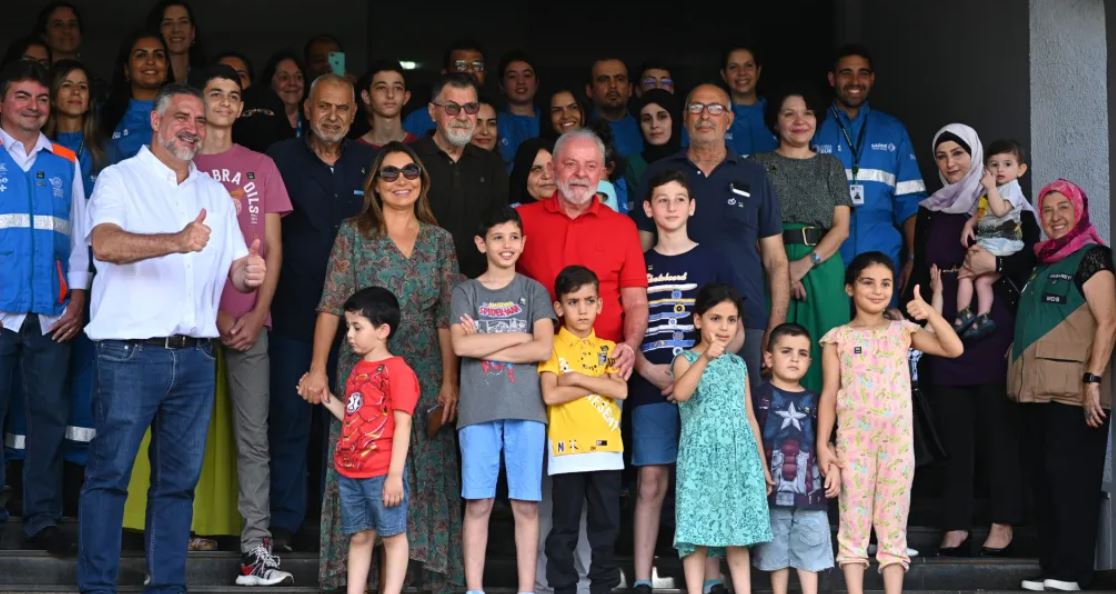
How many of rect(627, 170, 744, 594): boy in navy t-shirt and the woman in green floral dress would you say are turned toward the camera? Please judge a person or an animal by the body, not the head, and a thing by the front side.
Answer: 2

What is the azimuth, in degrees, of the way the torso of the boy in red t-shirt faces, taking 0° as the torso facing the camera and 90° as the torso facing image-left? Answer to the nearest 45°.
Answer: approximately 45°

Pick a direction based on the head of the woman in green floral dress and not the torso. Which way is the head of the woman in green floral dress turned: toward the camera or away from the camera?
toward the camera

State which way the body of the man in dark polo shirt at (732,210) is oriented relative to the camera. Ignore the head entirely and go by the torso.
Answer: toward the camera

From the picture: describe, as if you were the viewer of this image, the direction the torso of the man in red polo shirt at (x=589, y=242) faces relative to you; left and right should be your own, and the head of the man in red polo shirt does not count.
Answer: facing the viewer

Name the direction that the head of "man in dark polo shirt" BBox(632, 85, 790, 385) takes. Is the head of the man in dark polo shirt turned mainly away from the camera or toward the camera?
toward the camera

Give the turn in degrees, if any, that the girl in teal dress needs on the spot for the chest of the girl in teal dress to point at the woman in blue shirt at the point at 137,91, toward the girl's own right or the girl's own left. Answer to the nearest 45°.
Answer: approximately 90° to the girl's own right

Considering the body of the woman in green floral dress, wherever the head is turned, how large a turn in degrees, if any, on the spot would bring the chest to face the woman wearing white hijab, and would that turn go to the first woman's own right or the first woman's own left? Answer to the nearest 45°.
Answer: approximately 90° to the first woman's own left

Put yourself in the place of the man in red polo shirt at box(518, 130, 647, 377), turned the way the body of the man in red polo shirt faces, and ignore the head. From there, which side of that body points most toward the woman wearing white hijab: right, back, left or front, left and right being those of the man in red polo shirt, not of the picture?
left

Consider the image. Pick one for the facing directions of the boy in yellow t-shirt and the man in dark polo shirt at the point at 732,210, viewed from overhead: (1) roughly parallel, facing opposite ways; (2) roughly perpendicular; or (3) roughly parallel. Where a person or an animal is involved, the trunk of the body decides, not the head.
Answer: roughly parallel

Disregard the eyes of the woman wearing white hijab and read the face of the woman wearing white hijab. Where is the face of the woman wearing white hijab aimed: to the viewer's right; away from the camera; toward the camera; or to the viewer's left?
toward the camera
